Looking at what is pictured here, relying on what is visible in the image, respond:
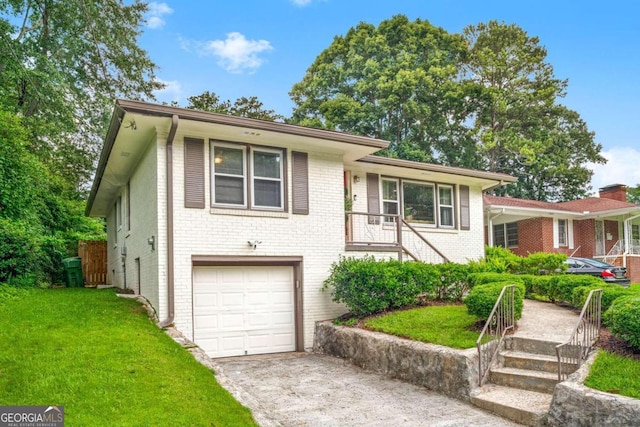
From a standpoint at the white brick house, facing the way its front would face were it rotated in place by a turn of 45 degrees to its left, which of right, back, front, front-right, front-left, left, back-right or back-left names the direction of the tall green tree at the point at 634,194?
front-left

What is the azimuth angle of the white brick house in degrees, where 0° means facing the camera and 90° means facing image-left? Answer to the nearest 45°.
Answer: approximately 315°

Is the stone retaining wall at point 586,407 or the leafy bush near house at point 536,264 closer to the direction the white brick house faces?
the stone retaining wall

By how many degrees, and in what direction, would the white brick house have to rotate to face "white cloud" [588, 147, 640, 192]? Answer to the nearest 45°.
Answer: approximately 90° to its left

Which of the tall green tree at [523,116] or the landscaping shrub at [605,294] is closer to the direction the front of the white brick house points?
the landscaping shrub

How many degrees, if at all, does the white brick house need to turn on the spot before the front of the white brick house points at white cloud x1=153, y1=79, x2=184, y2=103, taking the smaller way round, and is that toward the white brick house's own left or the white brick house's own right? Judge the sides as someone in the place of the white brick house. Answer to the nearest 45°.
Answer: approximately 135° to the white brick house's own left

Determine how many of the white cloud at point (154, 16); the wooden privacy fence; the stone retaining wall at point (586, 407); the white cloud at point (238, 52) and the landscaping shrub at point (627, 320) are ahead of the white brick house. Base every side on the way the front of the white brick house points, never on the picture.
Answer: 2

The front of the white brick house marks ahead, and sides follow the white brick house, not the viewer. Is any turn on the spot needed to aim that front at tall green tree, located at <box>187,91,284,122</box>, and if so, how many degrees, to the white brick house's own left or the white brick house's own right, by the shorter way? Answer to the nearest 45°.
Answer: approximately 135° to the white brick house's own left

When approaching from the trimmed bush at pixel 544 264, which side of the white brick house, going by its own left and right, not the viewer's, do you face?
left

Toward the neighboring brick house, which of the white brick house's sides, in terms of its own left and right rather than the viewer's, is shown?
left

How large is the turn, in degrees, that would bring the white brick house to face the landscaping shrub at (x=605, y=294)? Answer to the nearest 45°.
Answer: approximately 45° to its left

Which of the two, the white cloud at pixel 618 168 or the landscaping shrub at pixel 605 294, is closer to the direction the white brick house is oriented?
the landscaping shrub
